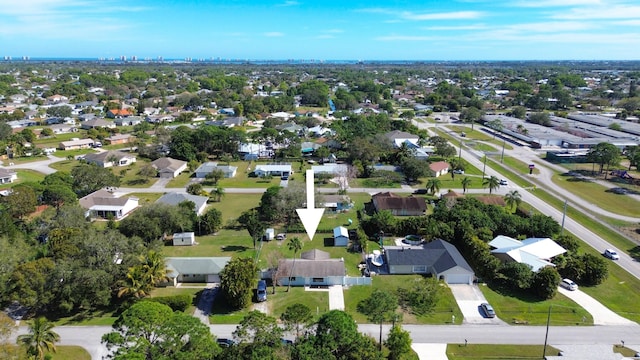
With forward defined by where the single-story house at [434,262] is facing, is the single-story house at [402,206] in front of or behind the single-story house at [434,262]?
behind

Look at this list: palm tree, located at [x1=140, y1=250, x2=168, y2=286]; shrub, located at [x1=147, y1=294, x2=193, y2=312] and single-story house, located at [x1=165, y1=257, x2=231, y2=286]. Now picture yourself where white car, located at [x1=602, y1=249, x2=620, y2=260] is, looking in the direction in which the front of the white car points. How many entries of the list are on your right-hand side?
3

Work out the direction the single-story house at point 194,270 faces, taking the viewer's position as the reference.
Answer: facing the viewer

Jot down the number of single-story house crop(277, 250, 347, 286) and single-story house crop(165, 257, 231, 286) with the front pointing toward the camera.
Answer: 2

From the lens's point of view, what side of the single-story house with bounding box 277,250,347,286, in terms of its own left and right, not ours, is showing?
front

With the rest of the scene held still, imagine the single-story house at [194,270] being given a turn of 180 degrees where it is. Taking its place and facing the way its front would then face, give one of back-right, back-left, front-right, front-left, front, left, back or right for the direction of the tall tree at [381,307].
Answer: back-right

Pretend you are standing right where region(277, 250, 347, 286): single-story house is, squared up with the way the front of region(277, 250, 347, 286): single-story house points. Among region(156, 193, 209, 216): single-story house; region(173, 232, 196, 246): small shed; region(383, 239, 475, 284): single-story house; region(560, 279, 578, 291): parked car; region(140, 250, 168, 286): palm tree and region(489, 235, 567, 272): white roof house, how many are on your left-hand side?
3

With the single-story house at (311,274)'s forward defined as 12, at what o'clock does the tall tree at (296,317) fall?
The tall tree is roughly at 12 o'clock from the single-story house.

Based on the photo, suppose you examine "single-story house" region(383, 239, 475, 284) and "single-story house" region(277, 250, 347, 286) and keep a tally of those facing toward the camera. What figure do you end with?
2

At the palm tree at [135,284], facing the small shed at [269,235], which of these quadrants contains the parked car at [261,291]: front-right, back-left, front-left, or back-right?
front-right

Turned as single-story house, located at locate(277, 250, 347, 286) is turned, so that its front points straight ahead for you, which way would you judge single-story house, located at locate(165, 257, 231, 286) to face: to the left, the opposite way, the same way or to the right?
the same way

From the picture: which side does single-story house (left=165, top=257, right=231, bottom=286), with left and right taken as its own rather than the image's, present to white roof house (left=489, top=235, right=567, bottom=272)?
left

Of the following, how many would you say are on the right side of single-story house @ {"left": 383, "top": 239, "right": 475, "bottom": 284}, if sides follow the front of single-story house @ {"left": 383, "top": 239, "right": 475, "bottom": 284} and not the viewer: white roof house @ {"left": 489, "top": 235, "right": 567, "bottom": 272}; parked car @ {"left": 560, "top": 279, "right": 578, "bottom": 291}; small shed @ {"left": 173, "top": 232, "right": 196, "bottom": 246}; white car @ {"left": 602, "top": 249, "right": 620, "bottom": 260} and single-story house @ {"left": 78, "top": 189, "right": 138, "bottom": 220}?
2

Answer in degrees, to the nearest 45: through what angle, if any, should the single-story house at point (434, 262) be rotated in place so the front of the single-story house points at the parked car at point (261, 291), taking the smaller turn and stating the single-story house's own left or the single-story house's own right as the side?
approximately 45° to the single-story house's own right

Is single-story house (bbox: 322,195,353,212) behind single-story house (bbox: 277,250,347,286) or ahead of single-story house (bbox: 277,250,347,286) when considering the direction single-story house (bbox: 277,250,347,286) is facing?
behind
